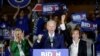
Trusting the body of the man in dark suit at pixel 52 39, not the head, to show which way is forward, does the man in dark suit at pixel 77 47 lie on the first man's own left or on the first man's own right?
on the first man's own left

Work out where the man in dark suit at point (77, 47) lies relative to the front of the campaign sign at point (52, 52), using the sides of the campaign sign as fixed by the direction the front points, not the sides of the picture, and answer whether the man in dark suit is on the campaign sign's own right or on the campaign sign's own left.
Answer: on the campaign sign's own left

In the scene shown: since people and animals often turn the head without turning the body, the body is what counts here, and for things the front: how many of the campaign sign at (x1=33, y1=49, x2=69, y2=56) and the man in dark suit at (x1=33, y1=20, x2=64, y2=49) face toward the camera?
2

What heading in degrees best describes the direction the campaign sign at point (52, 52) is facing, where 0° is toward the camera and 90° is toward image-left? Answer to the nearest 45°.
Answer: approximately 0°
